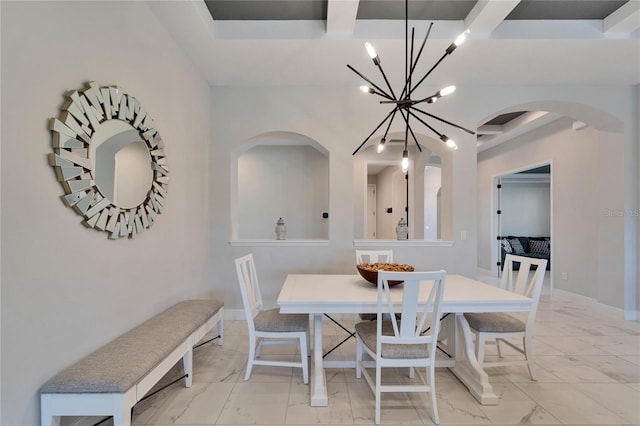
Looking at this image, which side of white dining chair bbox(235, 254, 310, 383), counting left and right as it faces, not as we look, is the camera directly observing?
right

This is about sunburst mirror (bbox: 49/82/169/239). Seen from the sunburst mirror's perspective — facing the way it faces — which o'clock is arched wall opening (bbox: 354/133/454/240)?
The arched wall opening is roughly at 10 o'clock from the sunburst mirror.

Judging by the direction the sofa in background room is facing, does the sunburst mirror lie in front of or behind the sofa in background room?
in front

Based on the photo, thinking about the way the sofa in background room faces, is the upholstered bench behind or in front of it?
in front

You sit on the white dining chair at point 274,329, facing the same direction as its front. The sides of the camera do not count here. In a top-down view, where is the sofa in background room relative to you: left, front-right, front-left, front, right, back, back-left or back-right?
front-left

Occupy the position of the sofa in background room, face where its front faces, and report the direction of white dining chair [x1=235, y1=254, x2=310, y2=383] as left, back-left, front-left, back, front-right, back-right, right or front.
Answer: front

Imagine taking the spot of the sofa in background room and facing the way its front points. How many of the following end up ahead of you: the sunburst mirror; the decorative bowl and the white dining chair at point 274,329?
3

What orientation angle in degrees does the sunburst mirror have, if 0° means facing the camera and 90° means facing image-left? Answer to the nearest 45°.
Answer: approximately 315°

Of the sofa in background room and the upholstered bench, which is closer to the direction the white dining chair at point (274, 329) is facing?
the sofa in background room

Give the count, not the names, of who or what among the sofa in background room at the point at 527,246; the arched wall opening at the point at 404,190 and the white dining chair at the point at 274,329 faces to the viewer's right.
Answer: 1

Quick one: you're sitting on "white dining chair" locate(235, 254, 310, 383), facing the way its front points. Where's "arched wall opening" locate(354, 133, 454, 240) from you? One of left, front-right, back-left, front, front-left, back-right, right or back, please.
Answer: front-left

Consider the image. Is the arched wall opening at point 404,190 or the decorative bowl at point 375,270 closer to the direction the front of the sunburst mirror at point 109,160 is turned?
the decorative bowl
